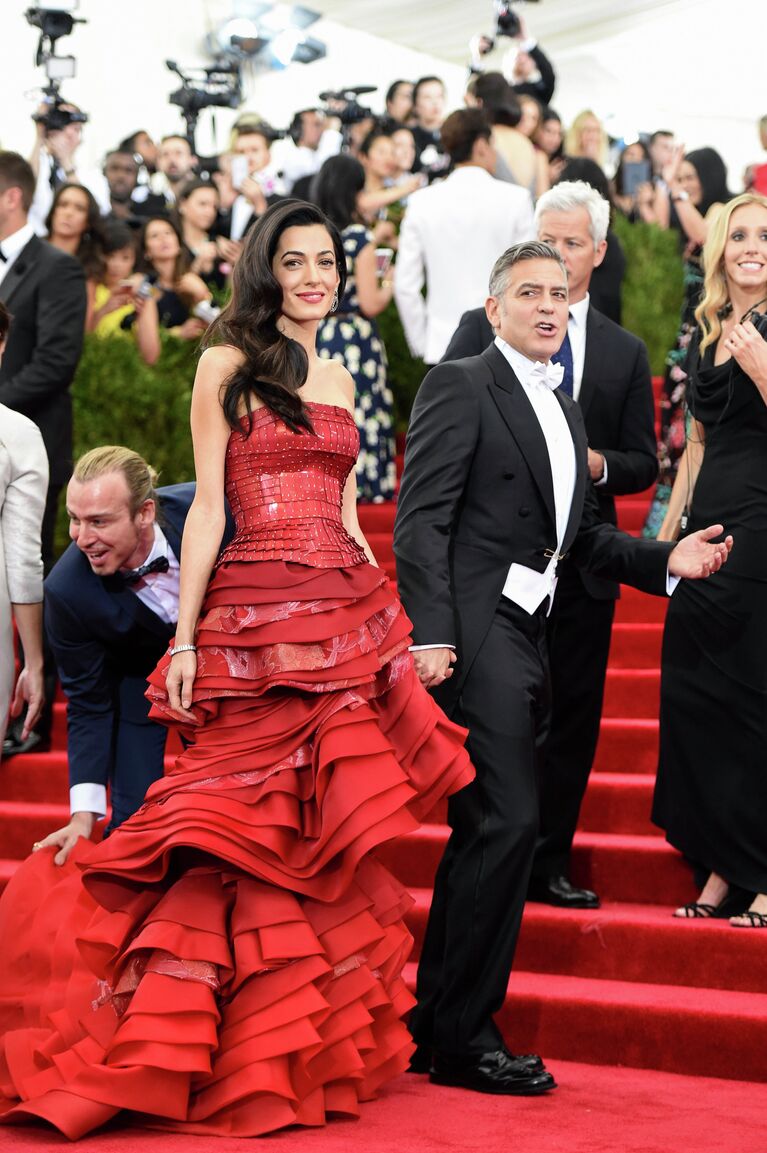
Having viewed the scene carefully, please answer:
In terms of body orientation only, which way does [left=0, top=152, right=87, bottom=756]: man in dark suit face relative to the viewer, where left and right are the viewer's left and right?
facing the viewer and to the left of the viewer

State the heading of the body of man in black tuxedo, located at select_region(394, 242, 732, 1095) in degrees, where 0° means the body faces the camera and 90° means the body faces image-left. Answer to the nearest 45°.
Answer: approximately 315°

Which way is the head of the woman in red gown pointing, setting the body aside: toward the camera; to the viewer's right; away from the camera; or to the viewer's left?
toward the camera

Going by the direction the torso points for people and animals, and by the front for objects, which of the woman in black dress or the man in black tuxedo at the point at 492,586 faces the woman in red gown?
the woman in black dress

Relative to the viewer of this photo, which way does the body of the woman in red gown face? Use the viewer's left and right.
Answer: facing the viewer and to the right of the viewer

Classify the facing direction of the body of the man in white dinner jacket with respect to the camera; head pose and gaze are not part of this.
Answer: away from the camera

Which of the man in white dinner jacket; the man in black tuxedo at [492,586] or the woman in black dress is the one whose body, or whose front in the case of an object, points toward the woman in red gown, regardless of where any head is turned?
the woman in black dress

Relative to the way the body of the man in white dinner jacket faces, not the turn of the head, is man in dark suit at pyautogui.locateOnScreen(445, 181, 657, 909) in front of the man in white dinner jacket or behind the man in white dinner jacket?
behind

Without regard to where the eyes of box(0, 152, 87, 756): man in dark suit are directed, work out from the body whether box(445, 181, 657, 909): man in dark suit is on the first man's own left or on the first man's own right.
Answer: on the first man's own left

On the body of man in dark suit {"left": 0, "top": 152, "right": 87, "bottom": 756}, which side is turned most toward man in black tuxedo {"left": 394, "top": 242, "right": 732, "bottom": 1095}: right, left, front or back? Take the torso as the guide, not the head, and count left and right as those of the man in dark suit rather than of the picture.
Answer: left

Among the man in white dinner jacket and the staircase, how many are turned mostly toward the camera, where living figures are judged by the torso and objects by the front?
1

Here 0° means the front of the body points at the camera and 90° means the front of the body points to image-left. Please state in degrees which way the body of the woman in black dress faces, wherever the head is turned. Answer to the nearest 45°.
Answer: approximately 45°

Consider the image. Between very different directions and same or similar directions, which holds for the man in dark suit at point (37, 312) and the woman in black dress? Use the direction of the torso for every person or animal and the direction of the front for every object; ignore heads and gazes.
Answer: same or similar directions

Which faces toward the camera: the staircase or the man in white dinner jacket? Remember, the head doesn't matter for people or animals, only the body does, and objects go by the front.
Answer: the staircase
